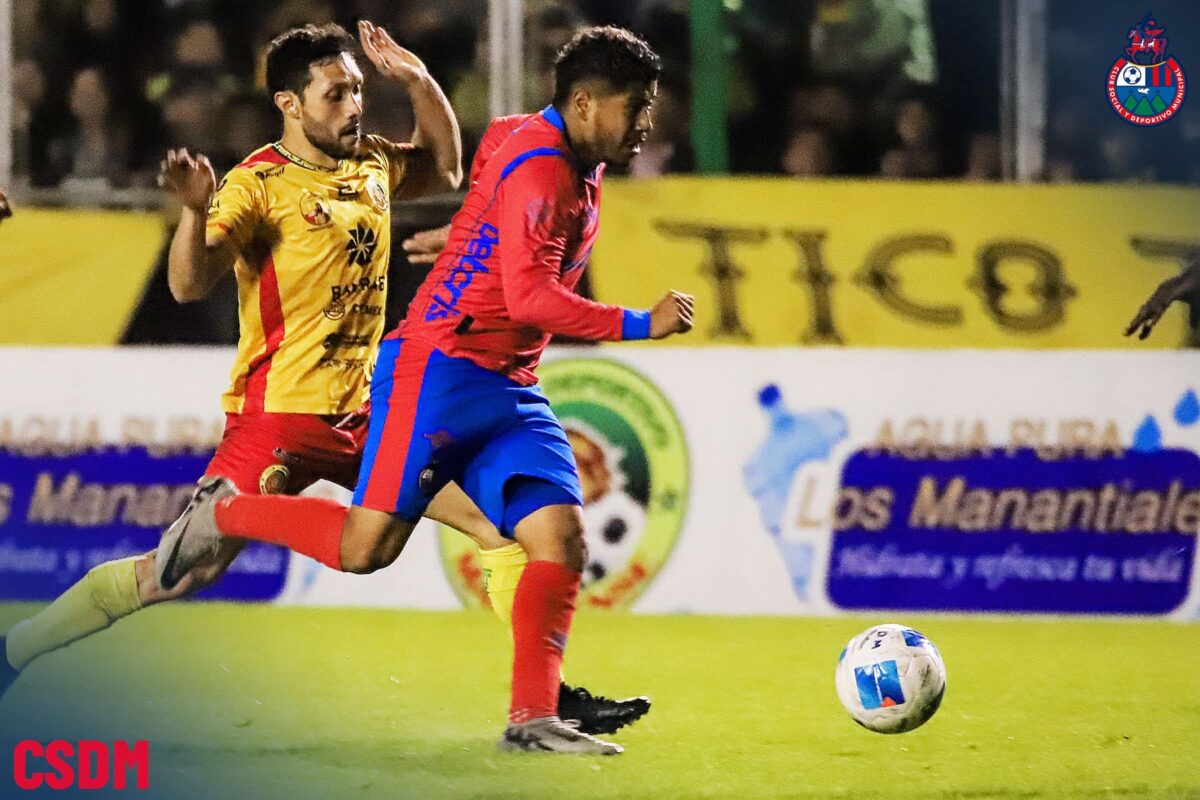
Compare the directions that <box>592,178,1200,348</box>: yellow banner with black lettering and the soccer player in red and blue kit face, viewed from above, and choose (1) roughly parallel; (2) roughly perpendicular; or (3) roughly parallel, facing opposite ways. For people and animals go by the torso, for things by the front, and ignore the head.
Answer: roughly perpendicular

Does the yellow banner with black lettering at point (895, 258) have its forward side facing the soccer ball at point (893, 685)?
yes

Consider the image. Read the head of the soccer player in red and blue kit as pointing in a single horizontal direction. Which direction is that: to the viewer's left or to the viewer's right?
to the viewer's right

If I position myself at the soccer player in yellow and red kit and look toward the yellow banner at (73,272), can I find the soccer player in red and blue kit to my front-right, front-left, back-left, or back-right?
back-right

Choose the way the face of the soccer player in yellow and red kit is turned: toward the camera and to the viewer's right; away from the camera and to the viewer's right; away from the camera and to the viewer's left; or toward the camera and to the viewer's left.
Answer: toward the camera and to the viewer's right

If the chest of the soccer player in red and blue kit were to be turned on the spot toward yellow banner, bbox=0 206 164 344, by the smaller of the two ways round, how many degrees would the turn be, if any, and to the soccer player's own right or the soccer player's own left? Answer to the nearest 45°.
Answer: approximately 135° to the soccer player's own left

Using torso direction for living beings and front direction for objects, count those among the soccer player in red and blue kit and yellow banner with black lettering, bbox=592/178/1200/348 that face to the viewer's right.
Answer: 1

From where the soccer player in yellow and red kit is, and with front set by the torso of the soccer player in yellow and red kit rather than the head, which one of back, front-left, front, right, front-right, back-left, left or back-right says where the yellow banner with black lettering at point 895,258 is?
left

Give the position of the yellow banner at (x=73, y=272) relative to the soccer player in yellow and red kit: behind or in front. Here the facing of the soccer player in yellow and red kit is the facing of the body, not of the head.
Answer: behind

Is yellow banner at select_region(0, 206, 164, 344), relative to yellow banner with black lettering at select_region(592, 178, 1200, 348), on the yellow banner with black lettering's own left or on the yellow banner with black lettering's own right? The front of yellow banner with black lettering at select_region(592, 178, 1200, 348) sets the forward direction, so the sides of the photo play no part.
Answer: on the yellow banner with black lettering's own right

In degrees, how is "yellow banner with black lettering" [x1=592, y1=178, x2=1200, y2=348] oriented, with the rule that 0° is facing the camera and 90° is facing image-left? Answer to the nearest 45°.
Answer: approximately 0°

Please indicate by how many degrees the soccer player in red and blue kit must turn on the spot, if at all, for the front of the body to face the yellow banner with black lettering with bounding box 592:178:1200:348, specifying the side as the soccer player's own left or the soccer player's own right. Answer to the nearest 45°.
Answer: approximately 45° to the soccer player's own left

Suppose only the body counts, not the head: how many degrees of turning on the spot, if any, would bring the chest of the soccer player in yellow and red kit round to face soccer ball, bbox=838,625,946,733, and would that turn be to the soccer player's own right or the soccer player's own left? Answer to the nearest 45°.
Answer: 0° — they already face it

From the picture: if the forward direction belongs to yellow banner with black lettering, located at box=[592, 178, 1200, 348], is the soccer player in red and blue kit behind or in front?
in front

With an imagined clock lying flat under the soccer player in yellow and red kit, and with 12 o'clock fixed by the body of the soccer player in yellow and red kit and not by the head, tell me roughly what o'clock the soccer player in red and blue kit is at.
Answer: The soccer player in red and blue kit is roughly at 12 o'clock from the soccer player in yellow and red kit.

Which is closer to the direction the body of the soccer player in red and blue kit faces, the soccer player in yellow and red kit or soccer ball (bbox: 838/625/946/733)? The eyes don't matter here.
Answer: the soccer ball

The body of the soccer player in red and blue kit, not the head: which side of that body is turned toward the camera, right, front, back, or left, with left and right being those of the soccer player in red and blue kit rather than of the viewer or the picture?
right
